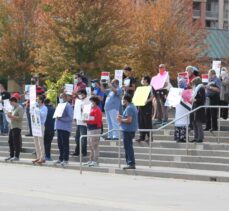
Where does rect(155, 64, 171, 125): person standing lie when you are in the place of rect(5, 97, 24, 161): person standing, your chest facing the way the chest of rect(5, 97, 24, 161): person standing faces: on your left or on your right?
on your left

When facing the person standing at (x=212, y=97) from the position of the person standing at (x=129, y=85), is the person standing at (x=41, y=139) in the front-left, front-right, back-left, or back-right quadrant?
back-right

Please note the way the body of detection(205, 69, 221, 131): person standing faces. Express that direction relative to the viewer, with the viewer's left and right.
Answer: facing the viewer and to the left of the viewer

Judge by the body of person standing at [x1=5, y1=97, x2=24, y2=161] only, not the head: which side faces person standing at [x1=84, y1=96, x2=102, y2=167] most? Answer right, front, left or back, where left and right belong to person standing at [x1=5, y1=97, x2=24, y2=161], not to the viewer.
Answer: left

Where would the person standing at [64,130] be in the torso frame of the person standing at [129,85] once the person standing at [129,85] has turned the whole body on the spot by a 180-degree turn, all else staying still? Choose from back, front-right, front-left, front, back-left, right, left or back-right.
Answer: back

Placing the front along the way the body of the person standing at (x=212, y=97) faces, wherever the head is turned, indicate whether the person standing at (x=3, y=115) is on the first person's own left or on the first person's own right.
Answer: on the first person's own right

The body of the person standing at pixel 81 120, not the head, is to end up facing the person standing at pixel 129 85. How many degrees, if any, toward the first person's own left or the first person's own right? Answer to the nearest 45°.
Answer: approximately 180°

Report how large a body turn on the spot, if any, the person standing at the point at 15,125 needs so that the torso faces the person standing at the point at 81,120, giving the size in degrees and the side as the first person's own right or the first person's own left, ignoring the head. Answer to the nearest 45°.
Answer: approximately 90° to the first person's own left
